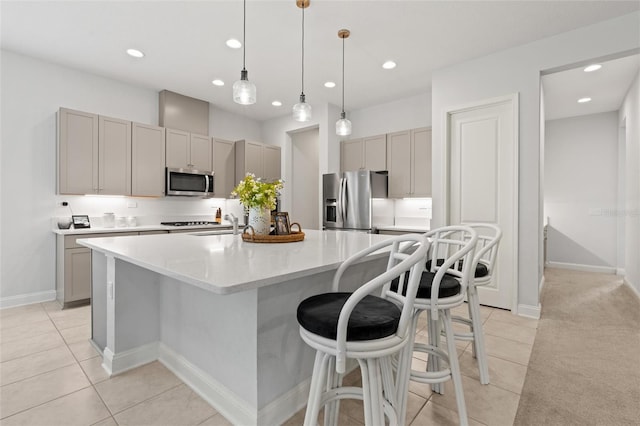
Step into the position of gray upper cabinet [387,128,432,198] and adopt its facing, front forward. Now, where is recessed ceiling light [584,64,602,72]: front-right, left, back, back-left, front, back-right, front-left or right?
back-left

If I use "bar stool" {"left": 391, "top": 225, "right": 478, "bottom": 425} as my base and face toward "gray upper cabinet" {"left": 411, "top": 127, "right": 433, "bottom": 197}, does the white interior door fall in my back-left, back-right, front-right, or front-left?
front-right

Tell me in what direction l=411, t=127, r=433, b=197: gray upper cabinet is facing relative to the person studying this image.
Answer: facing the viewer and to the left of the viewer

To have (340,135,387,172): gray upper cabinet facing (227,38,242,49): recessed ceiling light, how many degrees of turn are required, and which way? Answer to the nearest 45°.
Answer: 0° — it already faces it

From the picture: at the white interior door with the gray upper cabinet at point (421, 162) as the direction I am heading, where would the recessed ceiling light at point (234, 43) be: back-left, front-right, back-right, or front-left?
front-left

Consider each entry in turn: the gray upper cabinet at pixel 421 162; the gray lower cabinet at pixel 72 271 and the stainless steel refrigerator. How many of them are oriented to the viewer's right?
0

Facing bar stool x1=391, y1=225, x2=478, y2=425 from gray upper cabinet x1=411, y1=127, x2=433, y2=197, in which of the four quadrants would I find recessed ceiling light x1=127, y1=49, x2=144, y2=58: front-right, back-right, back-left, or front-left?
front-right

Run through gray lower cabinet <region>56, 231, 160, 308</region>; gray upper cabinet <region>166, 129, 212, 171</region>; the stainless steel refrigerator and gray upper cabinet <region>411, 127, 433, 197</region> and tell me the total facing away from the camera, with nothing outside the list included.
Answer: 0

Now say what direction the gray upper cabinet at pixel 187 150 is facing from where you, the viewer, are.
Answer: facing the viewer and to the right of the viewer

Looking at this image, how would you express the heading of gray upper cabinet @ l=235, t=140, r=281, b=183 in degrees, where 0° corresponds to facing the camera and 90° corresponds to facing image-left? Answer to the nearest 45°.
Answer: approximately 315°

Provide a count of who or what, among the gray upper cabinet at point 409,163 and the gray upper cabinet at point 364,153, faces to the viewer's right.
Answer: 0

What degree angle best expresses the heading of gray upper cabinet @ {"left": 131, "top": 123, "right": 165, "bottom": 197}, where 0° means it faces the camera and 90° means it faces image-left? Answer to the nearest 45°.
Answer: approximately 315°

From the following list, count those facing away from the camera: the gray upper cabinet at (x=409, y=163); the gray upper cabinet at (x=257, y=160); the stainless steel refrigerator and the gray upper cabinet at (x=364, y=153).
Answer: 0

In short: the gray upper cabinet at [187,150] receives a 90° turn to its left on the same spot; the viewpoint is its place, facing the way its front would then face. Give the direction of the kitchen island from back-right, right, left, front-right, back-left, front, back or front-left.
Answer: back-right

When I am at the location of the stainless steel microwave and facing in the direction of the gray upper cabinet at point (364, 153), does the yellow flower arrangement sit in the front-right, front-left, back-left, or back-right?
front-right

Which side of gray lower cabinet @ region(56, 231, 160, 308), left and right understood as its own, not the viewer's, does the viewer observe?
front

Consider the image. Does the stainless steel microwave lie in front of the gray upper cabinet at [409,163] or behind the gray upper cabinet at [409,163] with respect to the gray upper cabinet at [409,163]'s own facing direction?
in front

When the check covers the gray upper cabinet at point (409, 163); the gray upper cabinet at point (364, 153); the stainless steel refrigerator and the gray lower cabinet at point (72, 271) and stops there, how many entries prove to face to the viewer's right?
0
